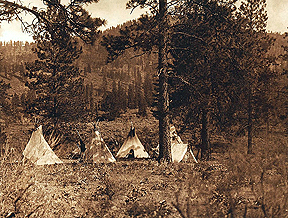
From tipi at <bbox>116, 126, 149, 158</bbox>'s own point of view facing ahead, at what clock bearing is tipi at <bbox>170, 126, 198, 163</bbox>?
tipi at <bbox>170, 126, 198, 163</bbox> is roughly at 10 o'clock from tipi at <bbox>116, 126, 149, 158</bbox>.

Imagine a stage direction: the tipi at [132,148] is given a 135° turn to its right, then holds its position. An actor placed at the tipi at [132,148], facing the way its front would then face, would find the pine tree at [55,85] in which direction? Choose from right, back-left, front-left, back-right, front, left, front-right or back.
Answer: front

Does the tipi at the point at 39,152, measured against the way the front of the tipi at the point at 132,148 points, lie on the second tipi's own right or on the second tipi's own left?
on the second tipi's own right

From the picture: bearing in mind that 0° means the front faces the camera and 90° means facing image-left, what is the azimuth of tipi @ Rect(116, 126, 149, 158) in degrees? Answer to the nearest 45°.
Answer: approximately 0°
